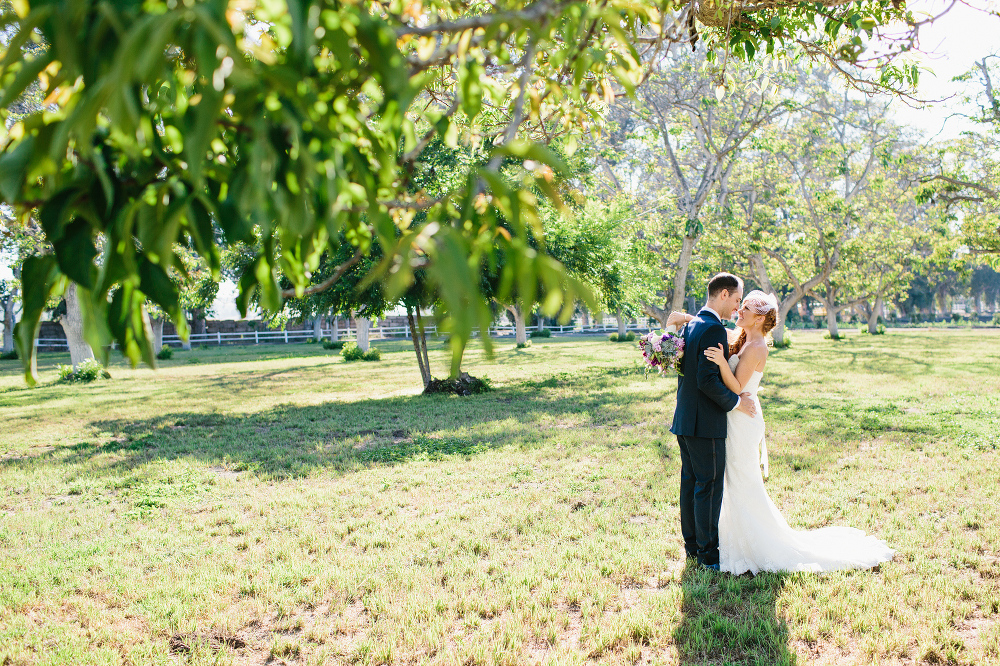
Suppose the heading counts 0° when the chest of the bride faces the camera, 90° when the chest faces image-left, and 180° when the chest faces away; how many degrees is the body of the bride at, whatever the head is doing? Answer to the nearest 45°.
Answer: approximately 90°

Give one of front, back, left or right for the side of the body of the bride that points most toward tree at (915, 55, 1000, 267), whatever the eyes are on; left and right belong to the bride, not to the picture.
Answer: right

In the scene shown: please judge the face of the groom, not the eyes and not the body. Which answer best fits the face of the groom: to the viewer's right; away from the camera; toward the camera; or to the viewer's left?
to the viewer's right

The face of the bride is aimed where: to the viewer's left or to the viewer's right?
to the viewer's left
